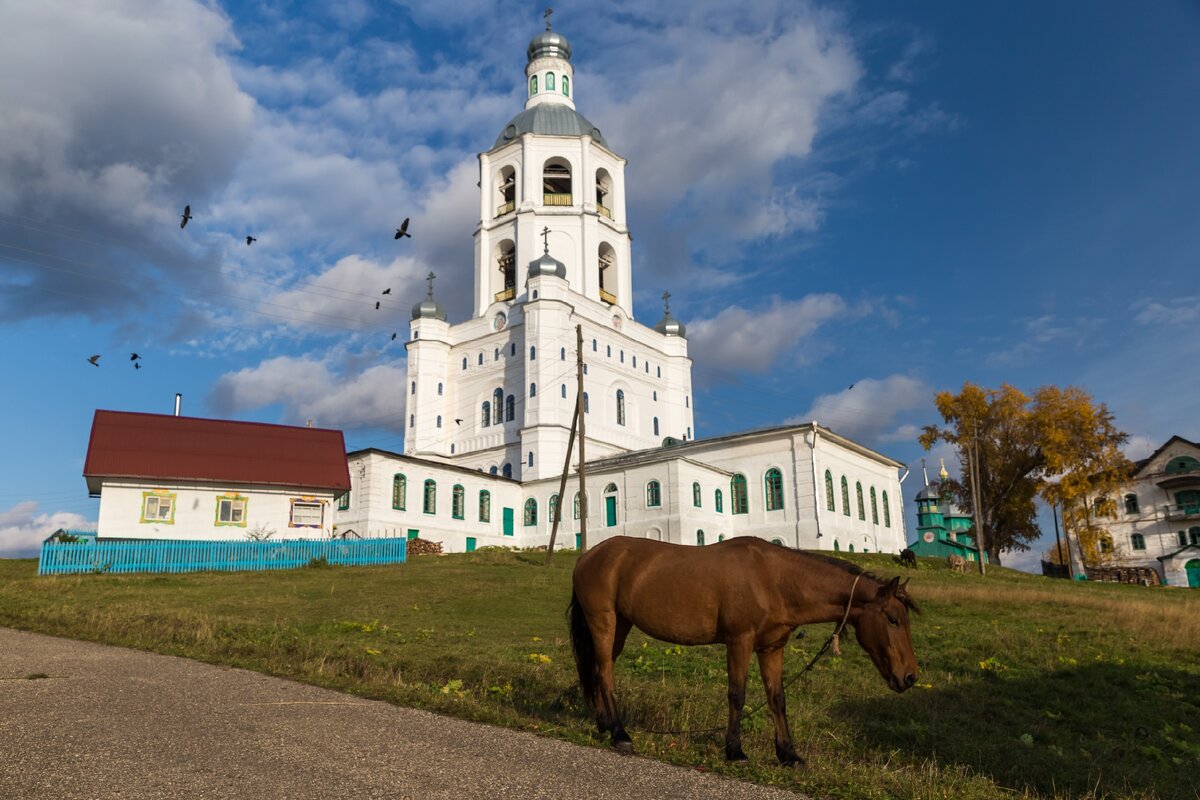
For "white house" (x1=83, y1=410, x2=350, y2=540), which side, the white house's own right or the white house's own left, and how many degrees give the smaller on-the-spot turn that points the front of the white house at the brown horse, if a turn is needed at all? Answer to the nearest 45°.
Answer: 0° — it already faces it

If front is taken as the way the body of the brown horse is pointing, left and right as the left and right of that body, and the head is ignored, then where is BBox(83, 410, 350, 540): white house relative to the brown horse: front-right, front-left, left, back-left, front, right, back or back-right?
back-left

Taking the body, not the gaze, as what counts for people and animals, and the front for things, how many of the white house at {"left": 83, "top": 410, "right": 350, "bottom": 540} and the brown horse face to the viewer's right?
1

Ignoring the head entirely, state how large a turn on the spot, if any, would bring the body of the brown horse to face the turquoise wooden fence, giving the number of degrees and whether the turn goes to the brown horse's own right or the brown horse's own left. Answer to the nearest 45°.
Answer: approximately 135° to the brown horse's own left

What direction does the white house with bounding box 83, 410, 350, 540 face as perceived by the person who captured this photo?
facing the viewer

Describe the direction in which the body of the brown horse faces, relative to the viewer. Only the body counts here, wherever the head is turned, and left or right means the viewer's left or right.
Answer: facing to the right of the viewer

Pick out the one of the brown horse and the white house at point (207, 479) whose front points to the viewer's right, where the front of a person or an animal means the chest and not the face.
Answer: the brown horse

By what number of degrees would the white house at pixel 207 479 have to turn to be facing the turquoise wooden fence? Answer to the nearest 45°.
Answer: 0° — it already faces it

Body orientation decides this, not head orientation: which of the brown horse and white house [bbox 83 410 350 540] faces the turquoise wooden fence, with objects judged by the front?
the white house
